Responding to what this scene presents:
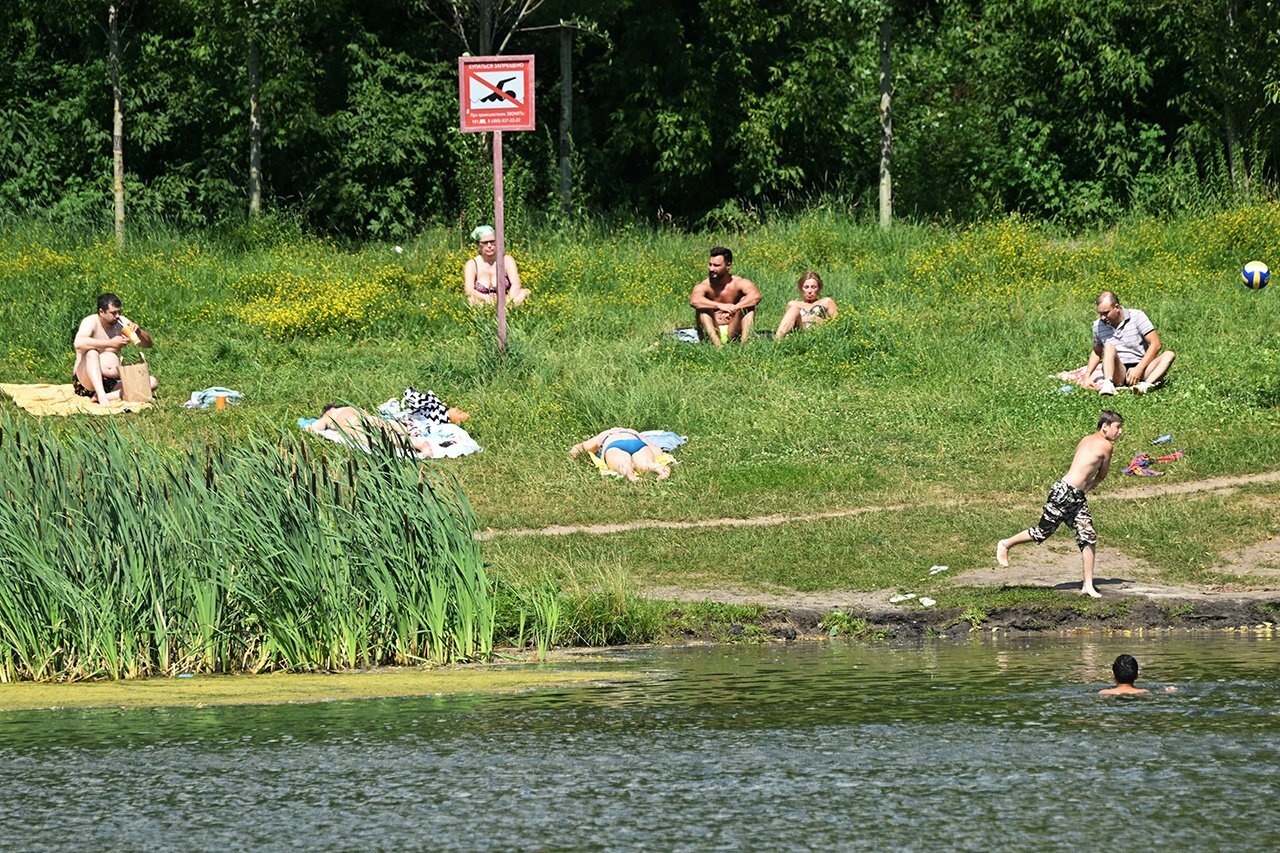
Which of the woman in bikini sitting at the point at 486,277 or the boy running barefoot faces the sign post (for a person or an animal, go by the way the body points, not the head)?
the woman in bikini sitting

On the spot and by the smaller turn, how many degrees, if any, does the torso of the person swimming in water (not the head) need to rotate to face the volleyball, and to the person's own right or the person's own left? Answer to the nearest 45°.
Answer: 0° — they already face it

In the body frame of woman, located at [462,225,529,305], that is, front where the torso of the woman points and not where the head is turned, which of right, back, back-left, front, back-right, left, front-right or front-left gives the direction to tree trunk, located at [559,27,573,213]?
back

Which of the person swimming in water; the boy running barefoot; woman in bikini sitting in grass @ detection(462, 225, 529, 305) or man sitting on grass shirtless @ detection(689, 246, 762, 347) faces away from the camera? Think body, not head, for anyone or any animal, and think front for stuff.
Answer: the person swimming in water

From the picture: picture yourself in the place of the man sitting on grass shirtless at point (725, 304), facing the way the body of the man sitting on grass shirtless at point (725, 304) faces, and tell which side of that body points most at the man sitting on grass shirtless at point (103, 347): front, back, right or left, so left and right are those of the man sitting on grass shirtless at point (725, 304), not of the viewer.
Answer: right

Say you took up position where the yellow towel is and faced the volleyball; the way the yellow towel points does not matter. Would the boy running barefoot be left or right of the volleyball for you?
right

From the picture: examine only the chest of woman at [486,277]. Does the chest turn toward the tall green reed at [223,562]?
yes

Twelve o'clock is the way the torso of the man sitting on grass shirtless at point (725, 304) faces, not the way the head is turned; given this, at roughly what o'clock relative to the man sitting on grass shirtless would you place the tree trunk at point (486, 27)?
The tree trunk is roughly at 5 o'clock from the man sitting on grass shirtless.

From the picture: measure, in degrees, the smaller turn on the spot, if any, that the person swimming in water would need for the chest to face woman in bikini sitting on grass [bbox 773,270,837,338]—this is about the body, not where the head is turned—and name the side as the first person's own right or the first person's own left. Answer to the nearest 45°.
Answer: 0° — they already face them

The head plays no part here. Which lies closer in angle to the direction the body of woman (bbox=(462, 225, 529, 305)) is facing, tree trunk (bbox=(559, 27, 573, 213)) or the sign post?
the sign post

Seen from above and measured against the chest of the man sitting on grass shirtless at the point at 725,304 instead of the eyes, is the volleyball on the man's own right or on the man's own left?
on the man's own left
